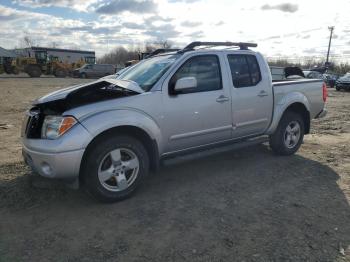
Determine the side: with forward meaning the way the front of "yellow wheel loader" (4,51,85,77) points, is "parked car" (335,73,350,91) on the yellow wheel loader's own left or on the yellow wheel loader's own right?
on the yellow wheel loader's own right

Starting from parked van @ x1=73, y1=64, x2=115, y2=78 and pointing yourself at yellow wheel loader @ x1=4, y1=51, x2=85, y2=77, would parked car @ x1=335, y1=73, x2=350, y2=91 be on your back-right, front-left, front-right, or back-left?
back-left

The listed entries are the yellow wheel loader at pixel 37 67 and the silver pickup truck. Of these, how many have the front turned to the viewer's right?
1

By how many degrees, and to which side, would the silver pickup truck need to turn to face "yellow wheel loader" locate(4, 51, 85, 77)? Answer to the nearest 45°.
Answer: approximately 135° to its right

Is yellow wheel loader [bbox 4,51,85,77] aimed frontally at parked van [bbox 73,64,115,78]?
yes

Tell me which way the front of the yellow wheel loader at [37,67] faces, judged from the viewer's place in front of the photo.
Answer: facing to the right of the viewer

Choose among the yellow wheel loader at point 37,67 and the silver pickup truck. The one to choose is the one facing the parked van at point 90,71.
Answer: the yellow wheel loader

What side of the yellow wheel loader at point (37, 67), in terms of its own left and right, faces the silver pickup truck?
right

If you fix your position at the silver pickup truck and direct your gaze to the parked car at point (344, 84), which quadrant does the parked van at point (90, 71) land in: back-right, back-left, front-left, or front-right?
front-left
